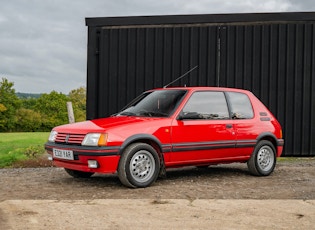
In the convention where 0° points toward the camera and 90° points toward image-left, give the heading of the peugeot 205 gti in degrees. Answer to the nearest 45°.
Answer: approximately 45°
